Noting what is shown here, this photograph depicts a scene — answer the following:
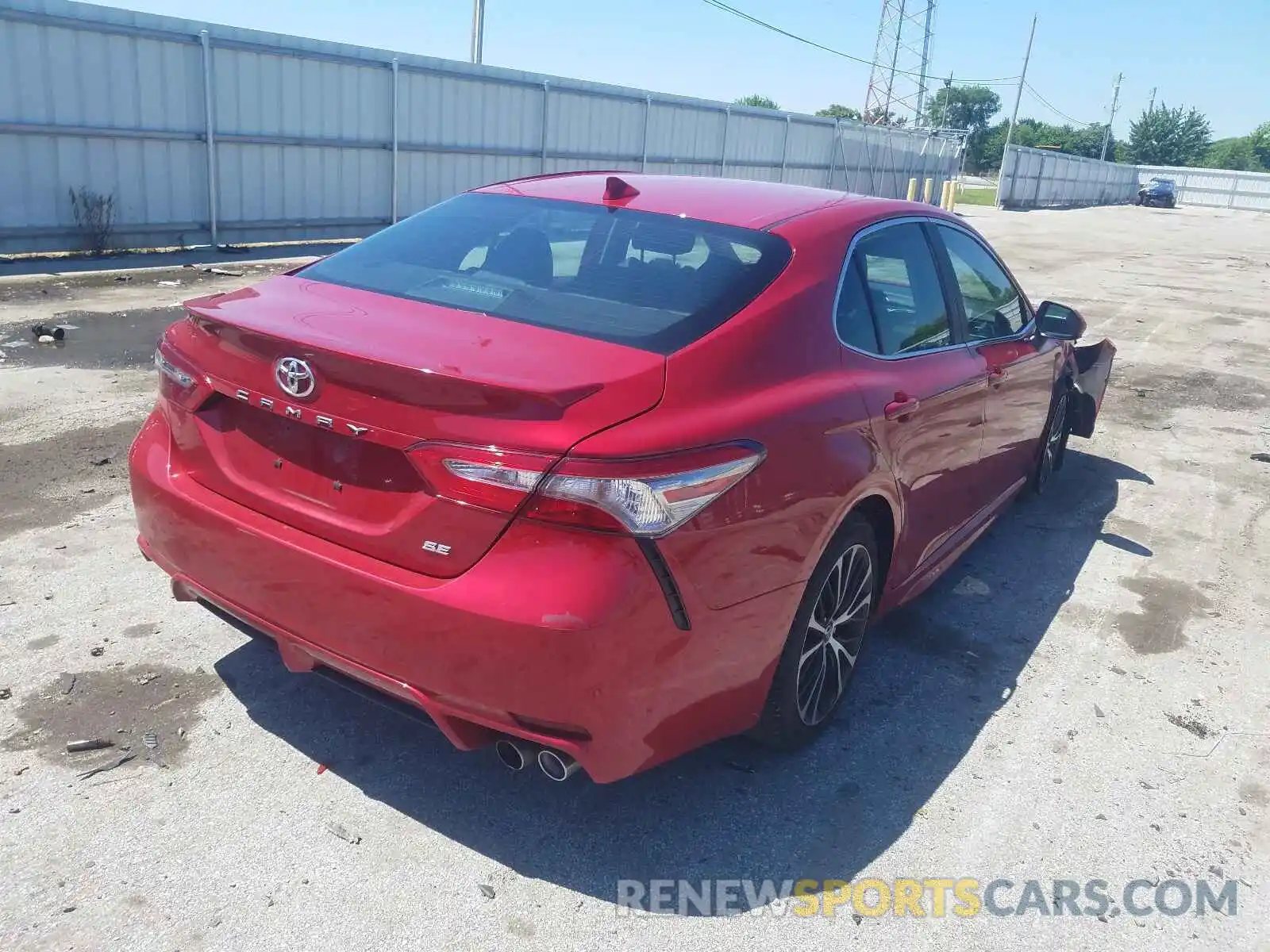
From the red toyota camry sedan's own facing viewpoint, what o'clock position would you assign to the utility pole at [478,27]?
The utility pole is roughly at 10 o'clock from the red toyota camry sedan.

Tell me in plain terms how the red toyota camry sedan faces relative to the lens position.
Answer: facing away from the viewer and to the right of the viewer
